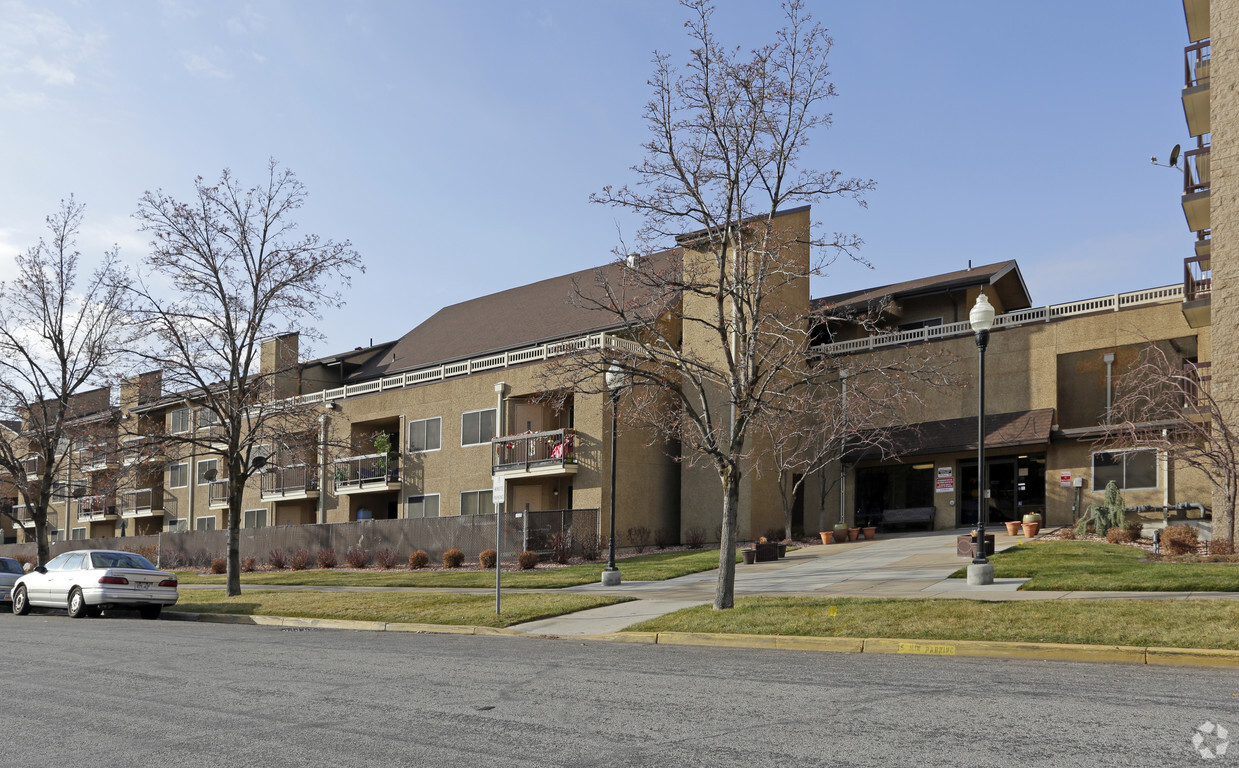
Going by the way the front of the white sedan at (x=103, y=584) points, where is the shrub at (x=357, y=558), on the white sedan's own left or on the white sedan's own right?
on the white sedan's own right

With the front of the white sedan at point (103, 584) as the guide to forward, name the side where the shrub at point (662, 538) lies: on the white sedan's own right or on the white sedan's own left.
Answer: on the white sedan's own right

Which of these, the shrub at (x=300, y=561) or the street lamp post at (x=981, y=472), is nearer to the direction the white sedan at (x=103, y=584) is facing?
the shrub

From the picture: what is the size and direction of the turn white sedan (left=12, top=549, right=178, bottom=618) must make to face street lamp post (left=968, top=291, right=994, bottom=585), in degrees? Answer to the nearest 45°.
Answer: approximately 180°

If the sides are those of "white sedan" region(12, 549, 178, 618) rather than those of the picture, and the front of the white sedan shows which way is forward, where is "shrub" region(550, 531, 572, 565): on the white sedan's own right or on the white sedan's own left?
on the white sedan's own right

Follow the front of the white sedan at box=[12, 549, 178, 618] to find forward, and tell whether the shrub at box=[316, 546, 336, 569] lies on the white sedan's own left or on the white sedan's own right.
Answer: on the white sedan's own right

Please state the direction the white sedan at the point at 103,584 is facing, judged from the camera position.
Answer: facing away from the viewer and to the left of the viewer
